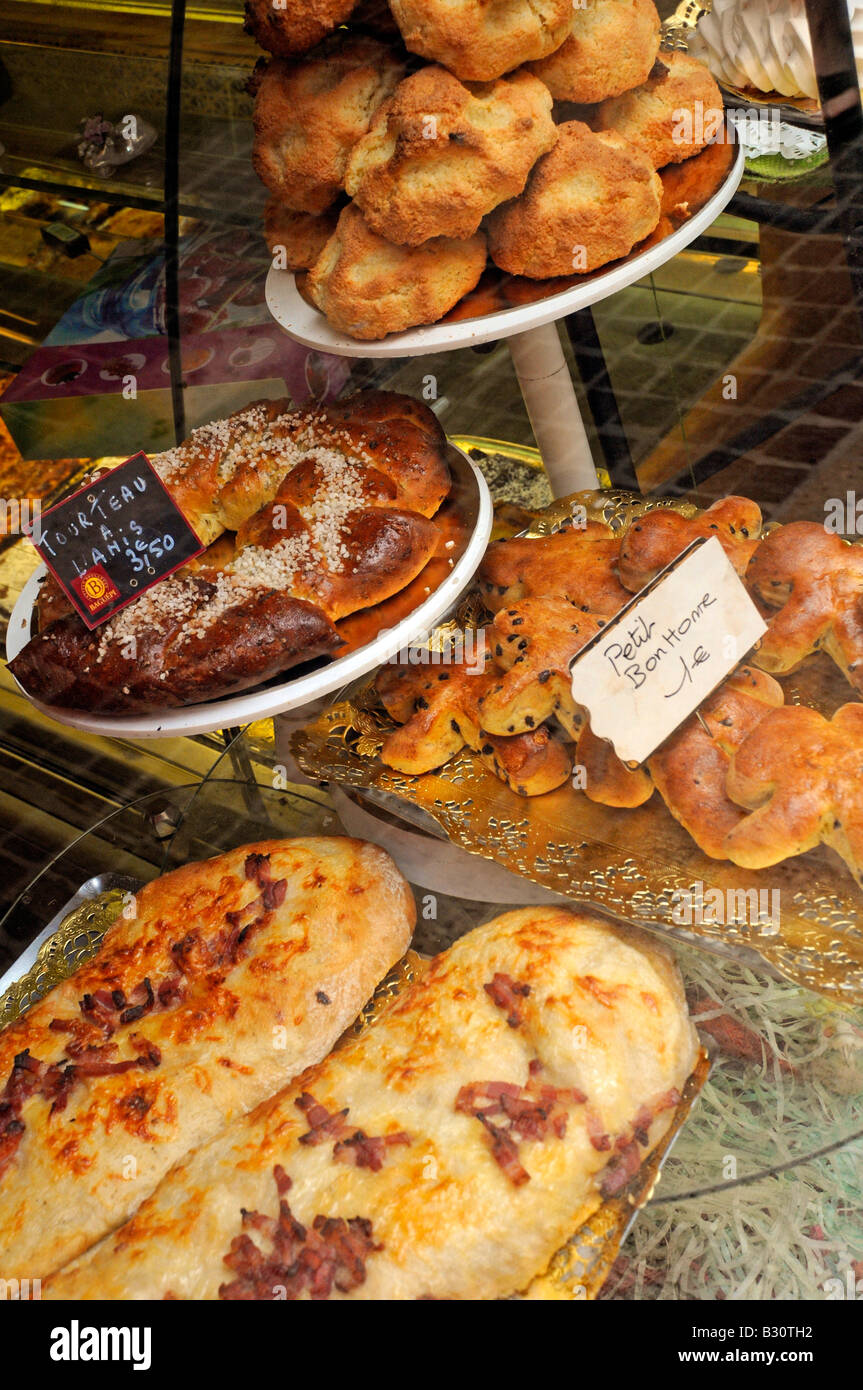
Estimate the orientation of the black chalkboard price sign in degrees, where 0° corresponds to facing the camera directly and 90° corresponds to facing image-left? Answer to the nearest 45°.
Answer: approximately 0°
